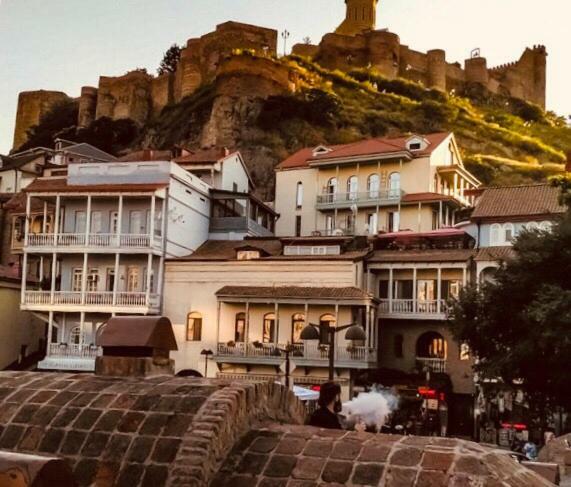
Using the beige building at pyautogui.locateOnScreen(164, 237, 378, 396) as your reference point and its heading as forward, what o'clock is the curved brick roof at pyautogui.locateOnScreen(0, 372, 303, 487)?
The curved brick roof is roughly at 12 o'clock from the beige building.

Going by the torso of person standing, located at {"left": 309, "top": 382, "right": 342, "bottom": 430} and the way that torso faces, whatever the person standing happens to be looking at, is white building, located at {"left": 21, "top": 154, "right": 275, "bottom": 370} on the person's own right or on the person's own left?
on the person's own left

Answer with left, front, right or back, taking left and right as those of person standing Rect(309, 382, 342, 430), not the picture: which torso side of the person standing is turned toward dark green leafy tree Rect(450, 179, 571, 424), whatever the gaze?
front

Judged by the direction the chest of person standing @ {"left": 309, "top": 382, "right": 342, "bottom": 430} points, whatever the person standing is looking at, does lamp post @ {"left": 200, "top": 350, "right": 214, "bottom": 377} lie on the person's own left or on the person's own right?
on the person's own left

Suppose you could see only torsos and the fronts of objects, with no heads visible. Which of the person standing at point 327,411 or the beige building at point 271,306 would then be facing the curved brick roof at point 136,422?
the beige building

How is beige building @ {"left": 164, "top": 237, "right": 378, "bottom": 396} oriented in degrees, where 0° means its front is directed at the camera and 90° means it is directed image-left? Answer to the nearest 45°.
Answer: approximately 0°
